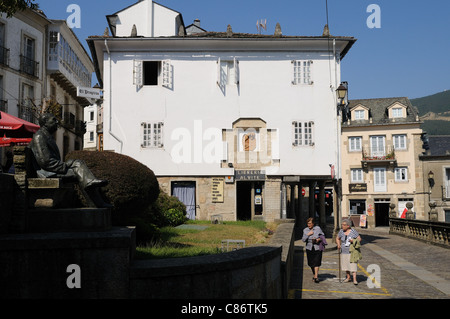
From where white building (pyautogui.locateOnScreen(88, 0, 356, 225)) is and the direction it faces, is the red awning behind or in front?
in front

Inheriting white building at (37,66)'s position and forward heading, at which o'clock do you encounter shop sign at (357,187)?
The shop sign is roughly at 10 o'clock from the white building.

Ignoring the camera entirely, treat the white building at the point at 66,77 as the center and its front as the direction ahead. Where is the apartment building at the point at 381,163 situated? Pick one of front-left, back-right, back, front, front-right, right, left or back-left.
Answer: front-left

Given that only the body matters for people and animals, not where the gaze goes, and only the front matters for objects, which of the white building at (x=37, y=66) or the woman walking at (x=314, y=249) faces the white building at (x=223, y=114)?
the white building at (x=37, y=66)

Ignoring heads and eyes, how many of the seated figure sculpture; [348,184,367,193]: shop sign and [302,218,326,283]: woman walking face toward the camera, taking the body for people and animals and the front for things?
2

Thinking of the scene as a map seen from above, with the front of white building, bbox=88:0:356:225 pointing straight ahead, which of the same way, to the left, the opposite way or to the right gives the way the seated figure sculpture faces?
to the left

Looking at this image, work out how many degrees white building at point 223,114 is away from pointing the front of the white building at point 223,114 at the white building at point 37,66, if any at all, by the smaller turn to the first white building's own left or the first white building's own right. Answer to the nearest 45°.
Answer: approximately 135° to the first white building's own right

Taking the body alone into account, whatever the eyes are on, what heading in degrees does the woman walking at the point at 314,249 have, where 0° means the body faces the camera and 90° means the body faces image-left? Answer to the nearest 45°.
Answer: approximately 0°

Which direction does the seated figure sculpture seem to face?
to the viewer's right

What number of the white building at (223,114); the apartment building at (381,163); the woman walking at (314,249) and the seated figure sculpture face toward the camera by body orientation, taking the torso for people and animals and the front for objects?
3

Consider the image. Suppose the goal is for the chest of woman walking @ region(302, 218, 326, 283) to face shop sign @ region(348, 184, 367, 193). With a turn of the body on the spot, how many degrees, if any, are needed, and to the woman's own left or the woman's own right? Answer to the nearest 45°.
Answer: approximately 180°

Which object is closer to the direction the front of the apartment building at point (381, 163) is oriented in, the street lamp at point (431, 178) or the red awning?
the red awning

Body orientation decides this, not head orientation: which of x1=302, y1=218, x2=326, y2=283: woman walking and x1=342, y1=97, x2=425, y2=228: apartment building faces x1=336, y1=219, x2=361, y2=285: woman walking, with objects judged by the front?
the apartment building
